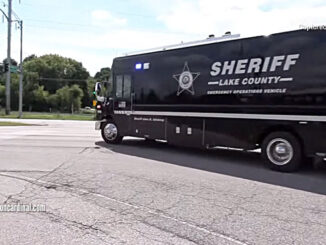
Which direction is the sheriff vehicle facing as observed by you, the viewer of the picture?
facing away from the viewer and to the left of the viewer
